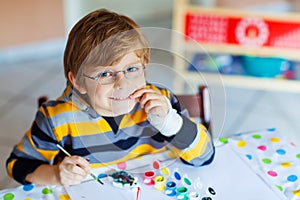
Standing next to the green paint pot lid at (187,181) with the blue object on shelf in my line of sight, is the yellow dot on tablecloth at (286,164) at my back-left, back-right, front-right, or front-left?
front-right

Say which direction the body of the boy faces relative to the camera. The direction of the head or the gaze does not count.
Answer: toward the camera

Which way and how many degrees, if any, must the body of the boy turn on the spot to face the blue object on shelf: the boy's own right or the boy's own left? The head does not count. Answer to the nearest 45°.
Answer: approximately 135° to the boy's own left

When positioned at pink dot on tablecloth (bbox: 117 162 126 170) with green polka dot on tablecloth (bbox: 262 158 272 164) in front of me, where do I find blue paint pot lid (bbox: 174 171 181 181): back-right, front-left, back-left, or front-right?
front-right
